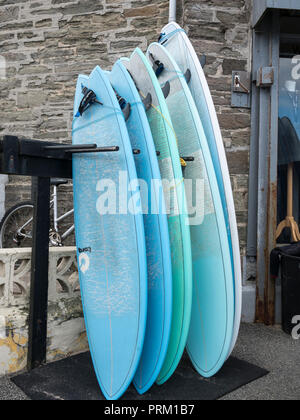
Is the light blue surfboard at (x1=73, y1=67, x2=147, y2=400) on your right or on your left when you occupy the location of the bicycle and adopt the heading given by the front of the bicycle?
on your right

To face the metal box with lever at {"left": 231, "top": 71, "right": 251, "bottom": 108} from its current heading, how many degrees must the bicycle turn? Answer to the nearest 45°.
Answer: approximately 45° to its right

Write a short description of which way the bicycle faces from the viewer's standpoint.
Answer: facing to the right of the viewer

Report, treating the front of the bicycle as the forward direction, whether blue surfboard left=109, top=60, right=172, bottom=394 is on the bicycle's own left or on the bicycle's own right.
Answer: on the bicycle's own right

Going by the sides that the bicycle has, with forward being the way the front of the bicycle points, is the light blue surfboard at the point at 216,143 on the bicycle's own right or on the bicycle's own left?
on the bicycle's own right

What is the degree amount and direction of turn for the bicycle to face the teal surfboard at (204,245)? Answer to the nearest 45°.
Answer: approximately 90° to its right

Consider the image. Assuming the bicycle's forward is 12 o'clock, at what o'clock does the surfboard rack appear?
The surfboard rack is roughly at 3 o'clock from the bicycle.
